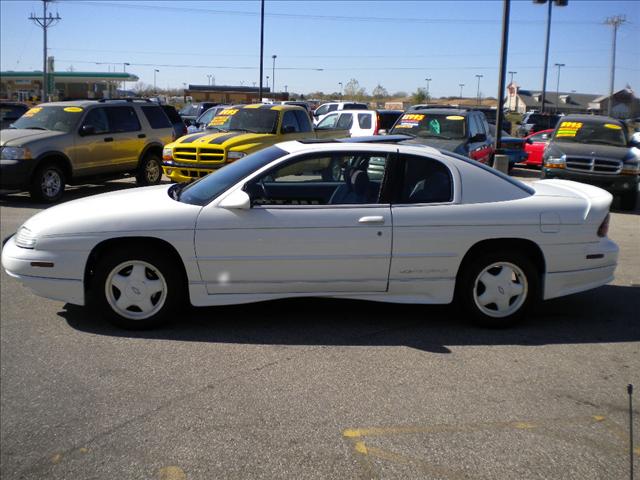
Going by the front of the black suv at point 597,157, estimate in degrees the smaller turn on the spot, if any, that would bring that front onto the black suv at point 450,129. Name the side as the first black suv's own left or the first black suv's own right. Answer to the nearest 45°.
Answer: approximately 90° to the first black suv's own right

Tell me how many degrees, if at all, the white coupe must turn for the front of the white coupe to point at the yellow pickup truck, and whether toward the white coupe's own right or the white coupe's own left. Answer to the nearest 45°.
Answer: approximately 90° to the white coupe's own right

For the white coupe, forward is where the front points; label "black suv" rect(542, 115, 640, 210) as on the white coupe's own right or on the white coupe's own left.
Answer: on the white coupe's own right

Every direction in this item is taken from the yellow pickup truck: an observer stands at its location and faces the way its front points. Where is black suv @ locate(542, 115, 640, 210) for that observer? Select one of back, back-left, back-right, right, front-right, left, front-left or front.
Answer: back-left

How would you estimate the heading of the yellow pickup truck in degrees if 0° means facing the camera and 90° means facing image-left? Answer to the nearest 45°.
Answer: approximately 45°

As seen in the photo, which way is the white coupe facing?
to the viewer's left

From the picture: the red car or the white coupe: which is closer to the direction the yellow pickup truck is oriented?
the white coupe

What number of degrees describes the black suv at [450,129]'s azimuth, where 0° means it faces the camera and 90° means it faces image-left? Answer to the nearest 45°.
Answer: approximately 45°

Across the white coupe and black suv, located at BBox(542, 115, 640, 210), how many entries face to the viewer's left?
1

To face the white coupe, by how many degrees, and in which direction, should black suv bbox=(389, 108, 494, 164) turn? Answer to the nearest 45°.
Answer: approximately 45° to its left

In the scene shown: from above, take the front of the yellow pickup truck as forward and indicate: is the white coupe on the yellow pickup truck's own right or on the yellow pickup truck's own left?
on the yellow pickup truck's own left
